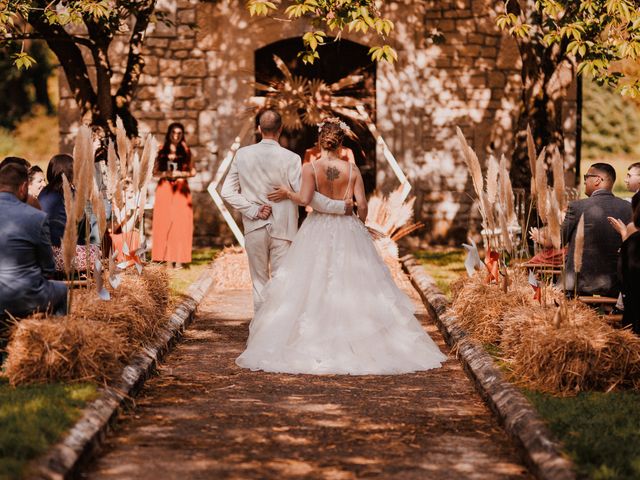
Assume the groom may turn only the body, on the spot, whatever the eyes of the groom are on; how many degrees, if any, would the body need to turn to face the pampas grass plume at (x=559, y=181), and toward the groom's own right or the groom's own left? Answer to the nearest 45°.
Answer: approximately 135° to the groom's own right

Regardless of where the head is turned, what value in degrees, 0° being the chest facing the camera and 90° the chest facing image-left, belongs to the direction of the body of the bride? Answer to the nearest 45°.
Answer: approximately 180°

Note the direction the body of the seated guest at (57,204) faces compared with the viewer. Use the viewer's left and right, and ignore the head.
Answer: facing away from the viewer and to the right of the viewer

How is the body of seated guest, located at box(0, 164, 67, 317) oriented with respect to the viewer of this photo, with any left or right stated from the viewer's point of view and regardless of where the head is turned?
facing away from the viewer and to the right of the viewer

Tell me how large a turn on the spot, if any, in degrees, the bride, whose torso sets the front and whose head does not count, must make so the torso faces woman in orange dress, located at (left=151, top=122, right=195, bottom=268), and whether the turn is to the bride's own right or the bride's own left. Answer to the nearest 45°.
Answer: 0° — they already face them

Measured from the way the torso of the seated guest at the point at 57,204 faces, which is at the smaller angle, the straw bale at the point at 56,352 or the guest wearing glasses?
the guest wearing glasses

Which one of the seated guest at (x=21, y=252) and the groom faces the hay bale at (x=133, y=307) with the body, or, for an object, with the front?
the seated guest

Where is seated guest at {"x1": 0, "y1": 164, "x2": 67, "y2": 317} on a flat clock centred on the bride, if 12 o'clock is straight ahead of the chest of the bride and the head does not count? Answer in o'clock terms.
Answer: The seated guest is roughly at 8 o'clock from the bride.

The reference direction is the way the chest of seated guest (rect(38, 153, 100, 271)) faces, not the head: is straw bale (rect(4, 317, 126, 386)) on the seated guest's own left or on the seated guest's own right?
on the seated guest's own right

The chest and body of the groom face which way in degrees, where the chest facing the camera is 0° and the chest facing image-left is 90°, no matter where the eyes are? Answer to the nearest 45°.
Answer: approximately 180°

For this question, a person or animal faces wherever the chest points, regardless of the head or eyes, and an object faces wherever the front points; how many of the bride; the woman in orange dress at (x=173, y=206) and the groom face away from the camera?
2

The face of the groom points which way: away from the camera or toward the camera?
away from the camera

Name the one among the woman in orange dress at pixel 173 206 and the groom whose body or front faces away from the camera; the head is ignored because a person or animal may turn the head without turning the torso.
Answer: the groom

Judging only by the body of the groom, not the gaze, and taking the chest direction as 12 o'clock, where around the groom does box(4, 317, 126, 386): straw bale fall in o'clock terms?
The straw bale is roughly at 7 o'clock from the groom.
